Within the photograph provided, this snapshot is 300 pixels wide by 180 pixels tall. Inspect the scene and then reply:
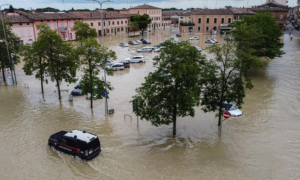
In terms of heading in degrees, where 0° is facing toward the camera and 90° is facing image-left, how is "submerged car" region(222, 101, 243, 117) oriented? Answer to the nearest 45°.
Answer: approximately 315°

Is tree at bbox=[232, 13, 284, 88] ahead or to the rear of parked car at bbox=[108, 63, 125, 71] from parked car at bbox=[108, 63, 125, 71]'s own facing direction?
to the rear

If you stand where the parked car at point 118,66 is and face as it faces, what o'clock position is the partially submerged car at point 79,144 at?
The partially submerged car is roughly at 9 o'clock from the parked car.

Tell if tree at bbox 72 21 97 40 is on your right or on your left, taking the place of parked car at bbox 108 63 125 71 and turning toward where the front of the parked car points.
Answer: on your right

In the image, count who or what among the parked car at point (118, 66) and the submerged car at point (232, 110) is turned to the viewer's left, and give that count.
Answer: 1

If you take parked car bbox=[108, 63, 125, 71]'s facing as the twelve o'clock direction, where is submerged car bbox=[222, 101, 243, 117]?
The submerged car is roughly at 8 o'clock from the parked car.

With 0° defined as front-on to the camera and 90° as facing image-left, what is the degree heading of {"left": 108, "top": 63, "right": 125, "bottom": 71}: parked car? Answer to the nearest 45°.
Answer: approximately 90°

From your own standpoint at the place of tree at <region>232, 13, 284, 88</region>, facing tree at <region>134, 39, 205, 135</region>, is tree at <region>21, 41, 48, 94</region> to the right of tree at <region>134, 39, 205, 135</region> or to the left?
right

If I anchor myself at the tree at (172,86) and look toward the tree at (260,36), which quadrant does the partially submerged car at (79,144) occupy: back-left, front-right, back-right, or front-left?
back-left

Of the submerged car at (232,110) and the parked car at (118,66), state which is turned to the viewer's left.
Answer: the parked car
